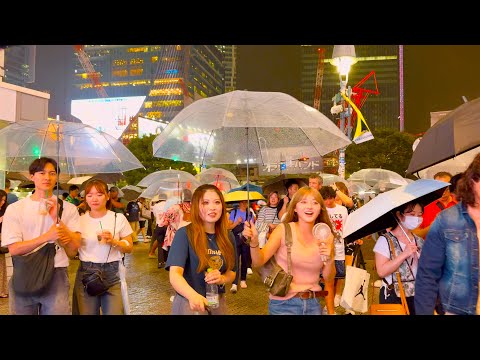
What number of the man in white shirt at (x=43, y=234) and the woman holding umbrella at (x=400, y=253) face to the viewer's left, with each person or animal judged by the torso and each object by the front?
0

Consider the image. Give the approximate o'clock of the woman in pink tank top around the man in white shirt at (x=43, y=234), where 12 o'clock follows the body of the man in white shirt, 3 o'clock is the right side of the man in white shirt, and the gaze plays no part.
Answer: The woman in pink tank top is roughly at 10 o'clock from the man in white shirt.

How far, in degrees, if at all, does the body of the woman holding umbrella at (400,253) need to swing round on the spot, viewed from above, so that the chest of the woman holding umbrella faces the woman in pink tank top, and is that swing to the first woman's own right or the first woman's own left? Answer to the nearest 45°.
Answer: approximately 90° to the first woman's own right

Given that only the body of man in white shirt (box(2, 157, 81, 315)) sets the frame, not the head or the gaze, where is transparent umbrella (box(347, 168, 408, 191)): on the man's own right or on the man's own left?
on the man's own left
